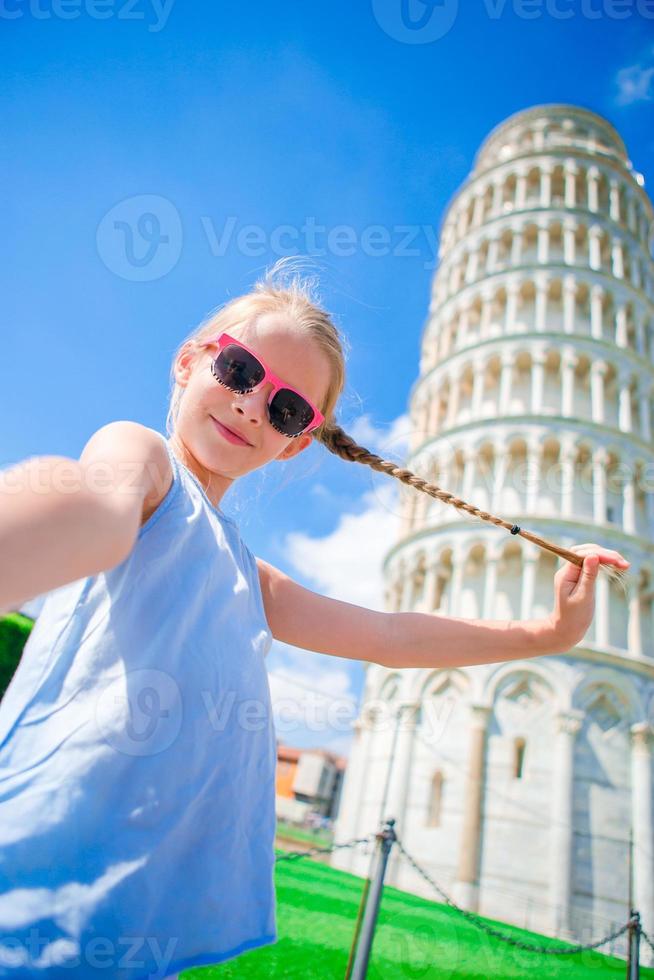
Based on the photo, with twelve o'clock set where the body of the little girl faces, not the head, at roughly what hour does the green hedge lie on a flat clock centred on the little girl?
The green hedge is roughly at 5 o'clock from the little girl.

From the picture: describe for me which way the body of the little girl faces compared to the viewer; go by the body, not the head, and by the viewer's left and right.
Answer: facing the viewer

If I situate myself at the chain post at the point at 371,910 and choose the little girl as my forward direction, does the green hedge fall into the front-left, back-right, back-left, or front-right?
back-right

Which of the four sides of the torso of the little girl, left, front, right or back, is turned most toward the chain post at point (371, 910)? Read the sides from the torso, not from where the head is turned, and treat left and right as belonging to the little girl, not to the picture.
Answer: back

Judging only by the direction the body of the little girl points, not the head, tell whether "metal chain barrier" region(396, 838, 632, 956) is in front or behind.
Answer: behind

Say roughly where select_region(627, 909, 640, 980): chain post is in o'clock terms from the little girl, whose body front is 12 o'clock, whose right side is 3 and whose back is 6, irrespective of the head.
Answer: The chain post is roughly at 7 o'clock from the little girl.

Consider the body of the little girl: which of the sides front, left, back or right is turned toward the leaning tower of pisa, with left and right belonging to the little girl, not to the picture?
back

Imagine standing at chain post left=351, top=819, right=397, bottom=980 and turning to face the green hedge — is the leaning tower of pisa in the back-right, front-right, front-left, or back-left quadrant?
front-right

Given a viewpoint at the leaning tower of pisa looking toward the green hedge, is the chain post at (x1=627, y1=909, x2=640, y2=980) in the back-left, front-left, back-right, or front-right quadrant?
front-left
